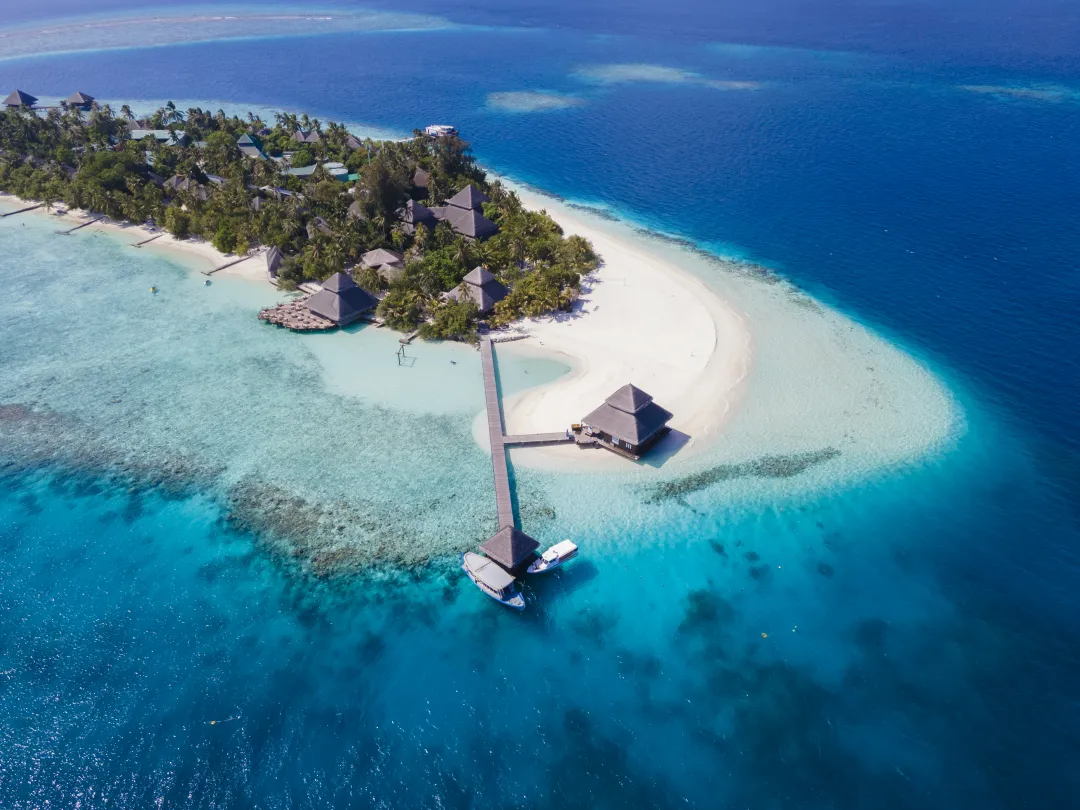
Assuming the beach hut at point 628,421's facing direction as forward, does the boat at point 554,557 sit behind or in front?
in front

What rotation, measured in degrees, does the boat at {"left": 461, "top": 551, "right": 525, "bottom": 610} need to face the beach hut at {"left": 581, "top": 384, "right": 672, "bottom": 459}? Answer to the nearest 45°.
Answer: approximately 90° to its left

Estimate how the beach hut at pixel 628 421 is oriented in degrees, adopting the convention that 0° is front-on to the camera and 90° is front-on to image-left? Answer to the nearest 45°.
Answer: approximately 45°

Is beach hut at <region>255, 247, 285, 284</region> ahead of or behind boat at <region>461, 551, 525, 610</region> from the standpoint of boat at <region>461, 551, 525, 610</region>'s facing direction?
behind

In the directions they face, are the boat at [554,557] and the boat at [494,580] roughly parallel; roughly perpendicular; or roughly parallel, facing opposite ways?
roughly perpendicular
